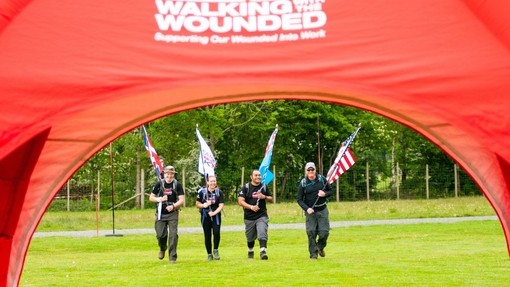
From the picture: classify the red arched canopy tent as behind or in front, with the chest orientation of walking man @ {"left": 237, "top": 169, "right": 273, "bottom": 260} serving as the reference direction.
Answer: in front

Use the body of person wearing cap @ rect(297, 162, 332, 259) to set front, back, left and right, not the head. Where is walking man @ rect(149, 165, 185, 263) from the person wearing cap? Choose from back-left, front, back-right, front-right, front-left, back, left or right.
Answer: right

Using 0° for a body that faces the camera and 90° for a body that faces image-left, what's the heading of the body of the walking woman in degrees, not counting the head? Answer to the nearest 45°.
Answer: approximately 0°

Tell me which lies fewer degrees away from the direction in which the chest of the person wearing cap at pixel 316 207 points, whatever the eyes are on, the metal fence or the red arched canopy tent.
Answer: the red arched canopy tent

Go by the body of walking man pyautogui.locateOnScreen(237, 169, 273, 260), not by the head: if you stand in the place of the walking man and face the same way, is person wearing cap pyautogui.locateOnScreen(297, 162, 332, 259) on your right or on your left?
on your left

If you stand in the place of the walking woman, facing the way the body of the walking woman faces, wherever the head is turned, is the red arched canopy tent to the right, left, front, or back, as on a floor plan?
front

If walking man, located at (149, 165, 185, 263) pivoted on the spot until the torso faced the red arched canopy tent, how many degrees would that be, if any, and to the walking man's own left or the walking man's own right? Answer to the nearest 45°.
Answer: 0° — they already face it

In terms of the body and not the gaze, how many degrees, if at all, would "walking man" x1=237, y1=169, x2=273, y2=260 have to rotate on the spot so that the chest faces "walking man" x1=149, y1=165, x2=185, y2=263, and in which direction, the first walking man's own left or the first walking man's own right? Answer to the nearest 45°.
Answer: approximately 90° to the first walking man's own right

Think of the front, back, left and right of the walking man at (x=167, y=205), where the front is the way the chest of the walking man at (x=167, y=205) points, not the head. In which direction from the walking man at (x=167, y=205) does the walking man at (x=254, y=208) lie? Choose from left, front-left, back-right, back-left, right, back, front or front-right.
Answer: left

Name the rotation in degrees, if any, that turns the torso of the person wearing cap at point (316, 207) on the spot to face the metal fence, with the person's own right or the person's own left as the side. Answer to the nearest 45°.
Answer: approximately 180°

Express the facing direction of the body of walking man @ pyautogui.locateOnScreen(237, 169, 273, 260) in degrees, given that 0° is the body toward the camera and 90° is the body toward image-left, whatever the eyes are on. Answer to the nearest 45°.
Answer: approximately 0°
